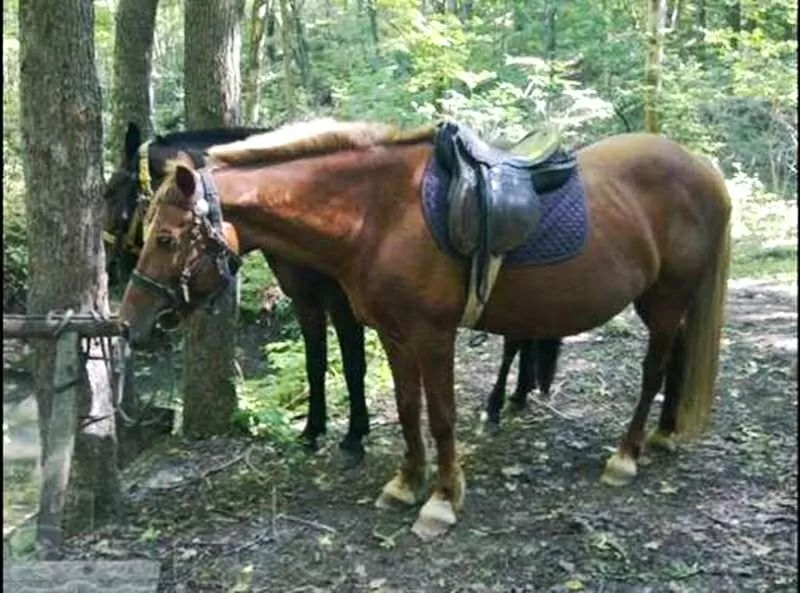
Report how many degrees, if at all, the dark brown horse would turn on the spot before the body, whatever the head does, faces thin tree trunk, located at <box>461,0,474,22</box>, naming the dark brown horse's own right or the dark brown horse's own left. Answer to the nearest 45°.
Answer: approximately 90° to the dark brown horse's own right

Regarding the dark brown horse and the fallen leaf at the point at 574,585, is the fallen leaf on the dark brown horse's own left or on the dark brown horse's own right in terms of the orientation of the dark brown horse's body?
on the dark brown horse's own left

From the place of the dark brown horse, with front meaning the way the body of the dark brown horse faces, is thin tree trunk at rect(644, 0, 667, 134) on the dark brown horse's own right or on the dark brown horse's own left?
on the dark brown horse's own right

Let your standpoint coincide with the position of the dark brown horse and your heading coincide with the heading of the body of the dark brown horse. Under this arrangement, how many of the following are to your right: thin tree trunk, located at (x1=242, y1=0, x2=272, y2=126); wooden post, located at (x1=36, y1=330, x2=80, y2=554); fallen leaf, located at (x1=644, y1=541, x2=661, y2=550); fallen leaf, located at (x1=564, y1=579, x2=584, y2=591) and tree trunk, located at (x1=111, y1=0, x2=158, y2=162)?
2

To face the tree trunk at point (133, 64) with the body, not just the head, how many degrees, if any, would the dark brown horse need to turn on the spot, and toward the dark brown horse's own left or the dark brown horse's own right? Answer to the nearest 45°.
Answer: approximately 90° to the dark brown horse's own right

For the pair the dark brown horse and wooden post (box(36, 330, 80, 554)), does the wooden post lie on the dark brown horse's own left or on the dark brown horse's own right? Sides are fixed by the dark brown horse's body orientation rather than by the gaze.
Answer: on the dark brown horse's own left

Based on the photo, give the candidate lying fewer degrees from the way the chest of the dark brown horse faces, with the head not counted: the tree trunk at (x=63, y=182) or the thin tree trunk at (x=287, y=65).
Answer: the tree trunk

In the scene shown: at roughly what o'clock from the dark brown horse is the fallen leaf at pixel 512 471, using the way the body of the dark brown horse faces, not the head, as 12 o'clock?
The fallen leaf is roughly at 7 o'clock from the dark brown horse.

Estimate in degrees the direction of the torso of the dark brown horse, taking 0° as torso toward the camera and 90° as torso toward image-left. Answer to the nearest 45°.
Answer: approximately 90°

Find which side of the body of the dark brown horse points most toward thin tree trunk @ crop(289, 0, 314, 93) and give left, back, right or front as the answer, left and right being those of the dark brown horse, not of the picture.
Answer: right

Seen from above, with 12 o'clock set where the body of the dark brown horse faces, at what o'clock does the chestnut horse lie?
The chestnut horse is roughly at 8 o'clock from the dark brown horse.

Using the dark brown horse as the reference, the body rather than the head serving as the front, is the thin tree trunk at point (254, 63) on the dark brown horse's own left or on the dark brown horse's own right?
on the dark brown horse's own right

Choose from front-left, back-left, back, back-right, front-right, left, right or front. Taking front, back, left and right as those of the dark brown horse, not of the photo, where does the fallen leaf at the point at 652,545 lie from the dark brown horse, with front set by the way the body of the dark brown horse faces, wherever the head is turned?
back-left
